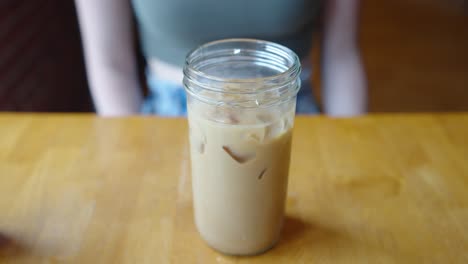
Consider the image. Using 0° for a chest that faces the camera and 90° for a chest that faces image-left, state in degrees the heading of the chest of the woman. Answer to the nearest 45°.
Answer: approximately 0°
